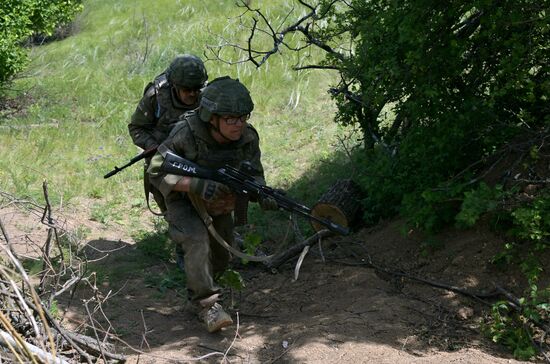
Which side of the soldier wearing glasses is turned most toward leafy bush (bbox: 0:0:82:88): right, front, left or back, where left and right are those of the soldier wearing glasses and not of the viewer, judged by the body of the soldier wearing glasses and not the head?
back

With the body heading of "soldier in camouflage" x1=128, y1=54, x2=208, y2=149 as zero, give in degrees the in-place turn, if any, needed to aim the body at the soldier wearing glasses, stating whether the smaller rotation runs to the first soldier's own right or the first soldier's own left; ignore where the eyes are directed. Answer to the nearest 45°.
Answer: approximately 45° to the first soldier's own right

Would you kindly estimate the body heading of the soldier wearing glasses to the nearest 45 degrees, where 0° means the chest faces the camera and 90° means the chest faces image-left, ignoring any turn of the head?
approximately 315°

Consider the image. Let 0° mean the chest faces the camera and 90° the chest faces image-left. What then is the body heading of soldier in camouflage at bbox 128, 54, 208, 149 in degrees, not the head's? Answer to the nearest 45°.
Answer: approximately 315°

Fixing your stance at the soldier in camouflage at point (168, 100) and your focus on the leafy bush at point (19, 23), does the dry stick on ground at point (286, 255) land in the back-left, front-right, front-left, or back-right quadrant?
back-right

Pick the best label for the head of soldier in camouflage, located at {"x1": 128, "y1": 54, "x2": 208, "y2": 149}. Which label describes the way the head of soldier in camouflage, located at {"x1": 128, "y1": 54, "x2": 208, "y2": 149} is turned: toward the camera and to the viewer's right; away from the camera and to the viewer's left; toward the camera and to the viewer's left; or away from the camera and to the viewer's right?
toward the camera and to the viewer's right

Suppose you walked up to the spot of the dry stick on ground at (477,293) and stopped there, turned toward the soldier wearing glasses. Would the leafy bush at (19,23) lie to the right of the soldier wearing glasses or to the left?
right

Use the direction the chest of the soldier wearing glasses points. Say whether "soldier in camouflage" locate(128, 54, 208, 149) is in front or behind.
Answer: behind
